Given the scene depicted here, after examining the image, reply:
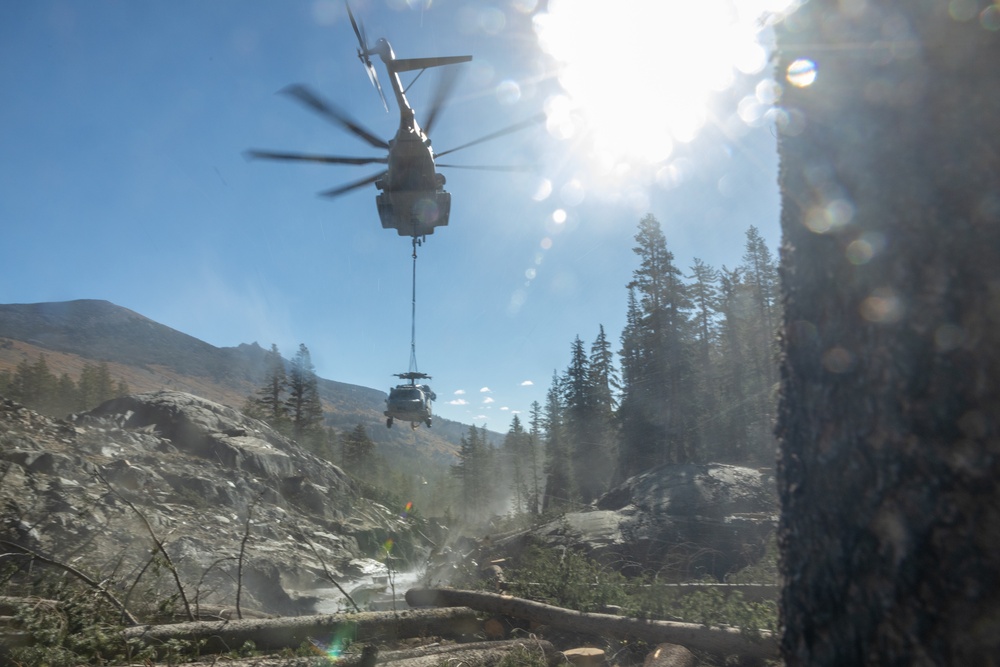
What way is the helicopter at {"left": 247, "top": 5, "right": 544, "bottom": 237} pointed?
away from the camera

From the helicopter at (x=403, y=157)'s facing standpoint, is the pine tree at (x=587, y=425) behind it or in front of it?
in front

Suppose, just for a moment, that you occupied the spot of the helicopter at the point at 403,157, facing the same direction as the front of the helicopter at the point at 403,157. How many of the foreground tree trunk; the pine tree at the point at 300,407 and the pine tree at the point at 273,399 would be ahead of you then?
2

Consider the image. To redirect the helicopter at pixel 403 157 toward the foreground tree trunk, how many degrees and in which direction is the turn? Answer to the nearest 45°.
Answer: approximately 180°
